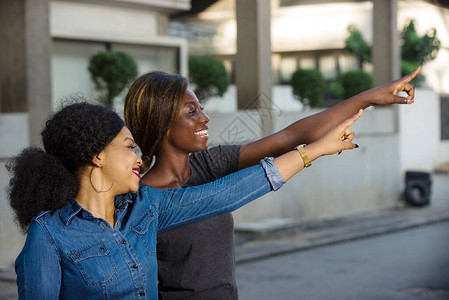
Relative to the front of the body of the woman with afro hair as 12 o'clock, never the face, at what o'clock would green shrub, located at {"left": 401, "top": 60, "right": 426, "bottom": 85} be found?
The green shrub is roughly at 8 o'clock from the woman with afro hair.

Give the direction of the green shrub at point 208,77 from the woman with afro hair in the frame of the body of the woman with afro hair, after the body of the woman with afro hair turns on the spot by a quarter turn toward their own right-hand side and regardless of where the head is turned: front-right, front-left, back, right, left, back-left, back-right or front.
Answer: back-right

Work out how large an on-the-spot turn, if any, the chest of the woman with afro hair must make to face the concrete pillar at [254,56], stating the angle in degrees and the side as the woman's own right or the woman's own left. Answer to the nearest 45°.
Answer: approximately 135° to the woman's own left

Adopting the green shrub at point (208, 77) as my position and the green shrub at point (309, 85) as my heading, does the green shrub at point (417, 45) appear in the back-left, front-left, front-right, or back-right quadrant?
front-left

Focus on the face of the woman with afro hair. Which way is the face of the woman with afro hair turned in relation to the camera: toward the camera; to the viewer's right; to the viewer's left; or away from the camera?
to the viewer's right

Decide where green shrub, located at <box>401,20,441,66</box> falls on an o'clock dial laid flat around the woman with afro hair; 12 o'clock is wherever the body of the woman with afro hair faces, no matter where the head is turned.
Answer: The green shrub is roughly at 8 o'clock from the woman with afro hair.

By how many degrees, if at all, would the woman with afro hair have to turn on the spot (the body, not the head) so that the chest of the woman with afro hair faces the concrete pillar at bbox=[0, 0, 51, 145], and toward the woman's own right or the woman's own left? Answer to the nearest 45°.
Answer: approximately 135° to the woman's own left

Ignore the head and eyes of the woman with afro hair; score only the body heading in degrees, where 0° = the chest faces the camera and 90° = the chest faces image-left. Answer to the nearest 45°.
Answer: approximately 315°

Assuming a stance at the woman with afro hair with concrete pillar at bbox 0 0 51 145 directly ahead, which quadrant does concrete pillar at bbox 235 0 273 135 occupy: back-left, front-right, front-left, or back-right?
front-right

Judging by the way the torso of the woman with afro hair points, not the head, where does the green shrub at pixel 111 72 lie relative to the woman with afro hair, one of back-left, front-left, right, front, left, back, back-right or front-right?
back-left

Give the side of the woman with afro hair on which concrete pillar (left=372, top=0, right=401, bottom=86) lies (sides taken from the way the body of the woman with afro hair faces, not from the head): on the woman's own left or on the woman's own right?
on the woman's own left

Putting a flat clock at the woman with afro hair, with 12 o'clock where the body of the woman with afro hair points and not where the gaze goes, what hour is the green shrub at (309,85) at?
The green shrub is roughly at 8 o'clock from the woman with afro hair.

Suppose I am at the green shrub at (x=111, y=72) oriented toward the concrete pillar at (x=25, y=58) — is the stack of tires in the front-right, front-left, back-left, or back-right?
back-left
